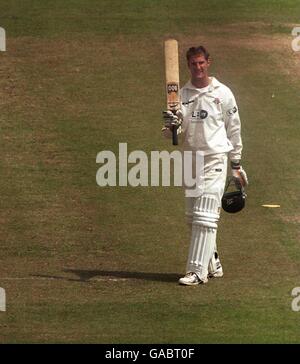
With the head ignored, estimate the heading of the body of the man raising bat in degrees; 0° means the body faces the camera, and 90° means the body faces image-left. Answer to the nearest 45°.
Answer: approximately 45°
